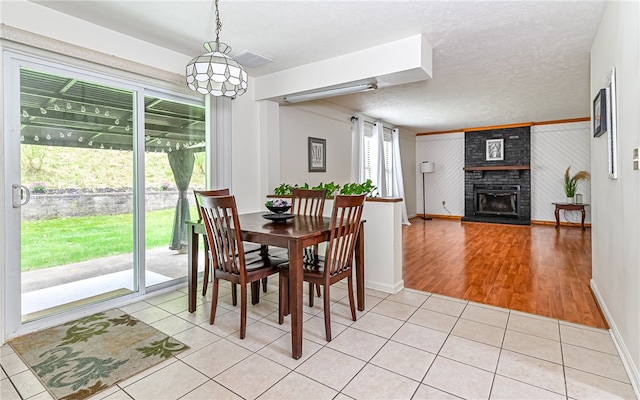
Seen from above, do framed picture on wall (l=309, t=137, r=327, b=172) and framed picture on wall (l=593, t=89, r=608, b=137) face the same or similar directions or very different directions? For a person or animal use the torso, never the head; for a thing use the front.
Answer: very different directions

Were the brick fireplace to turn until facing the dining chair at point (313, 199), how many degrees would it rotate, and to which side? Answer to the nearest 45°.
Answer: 0° — it already faces it

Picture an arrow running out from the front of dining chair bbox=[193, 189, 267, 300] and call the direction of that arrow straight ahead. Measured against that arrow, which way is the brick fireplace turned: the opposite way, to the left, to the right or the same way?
to the right

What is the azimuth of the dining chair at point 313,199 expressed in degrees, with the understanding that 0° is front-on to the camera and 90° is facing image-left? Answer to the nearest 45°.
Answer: approximately 45°

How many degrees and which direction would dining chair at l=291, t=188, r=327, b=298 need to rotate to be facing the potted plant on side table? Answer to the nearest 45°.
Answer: approximately 180°

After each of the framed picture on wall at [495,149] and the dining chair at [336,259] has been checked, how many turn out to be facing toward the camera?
1

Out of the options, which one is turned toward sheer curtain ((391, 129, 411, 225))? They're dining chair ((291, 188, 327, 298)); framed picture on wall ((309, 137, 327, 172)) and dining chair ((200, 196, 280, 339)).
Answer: dining chair ((200, 196, 280, 339))
